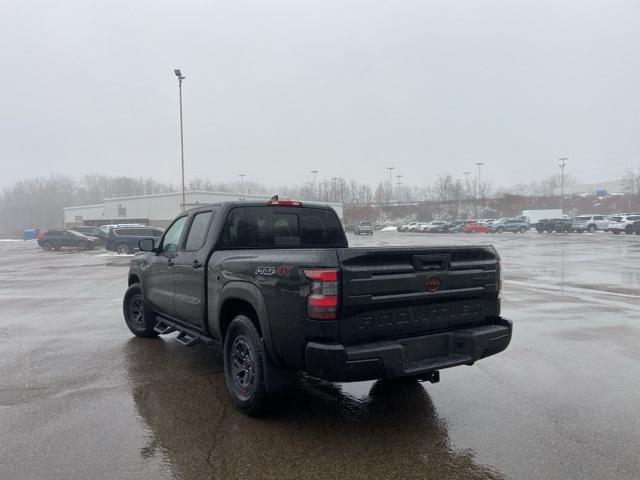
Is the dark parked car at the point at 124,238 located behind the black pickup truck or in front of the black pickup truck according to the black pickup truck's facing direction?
in front

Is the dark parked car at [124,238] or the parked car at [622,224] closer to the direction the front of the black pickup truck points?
the dark parked car

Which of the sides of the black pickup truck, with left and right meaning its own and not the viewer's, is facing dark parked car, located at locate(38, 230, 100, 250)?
front

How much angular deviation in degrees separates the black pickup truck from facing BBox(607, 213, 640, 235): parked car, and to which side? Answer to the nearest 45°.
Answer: approximately 90° to its right

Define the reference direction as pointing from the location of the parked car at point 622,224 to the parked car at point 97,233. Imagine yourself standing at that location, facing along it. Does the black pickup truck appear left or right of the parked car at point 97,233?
left

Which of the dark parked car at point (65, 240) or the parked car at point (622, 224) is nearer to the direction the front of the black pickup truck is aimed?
the dark parked car

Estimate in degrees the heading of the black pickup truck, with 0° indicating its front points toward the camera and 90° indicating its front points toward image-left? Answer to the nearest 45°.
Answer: approximately 135°

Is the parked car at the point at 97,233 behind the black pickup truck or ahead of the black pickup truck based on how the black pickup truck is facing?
ahead
